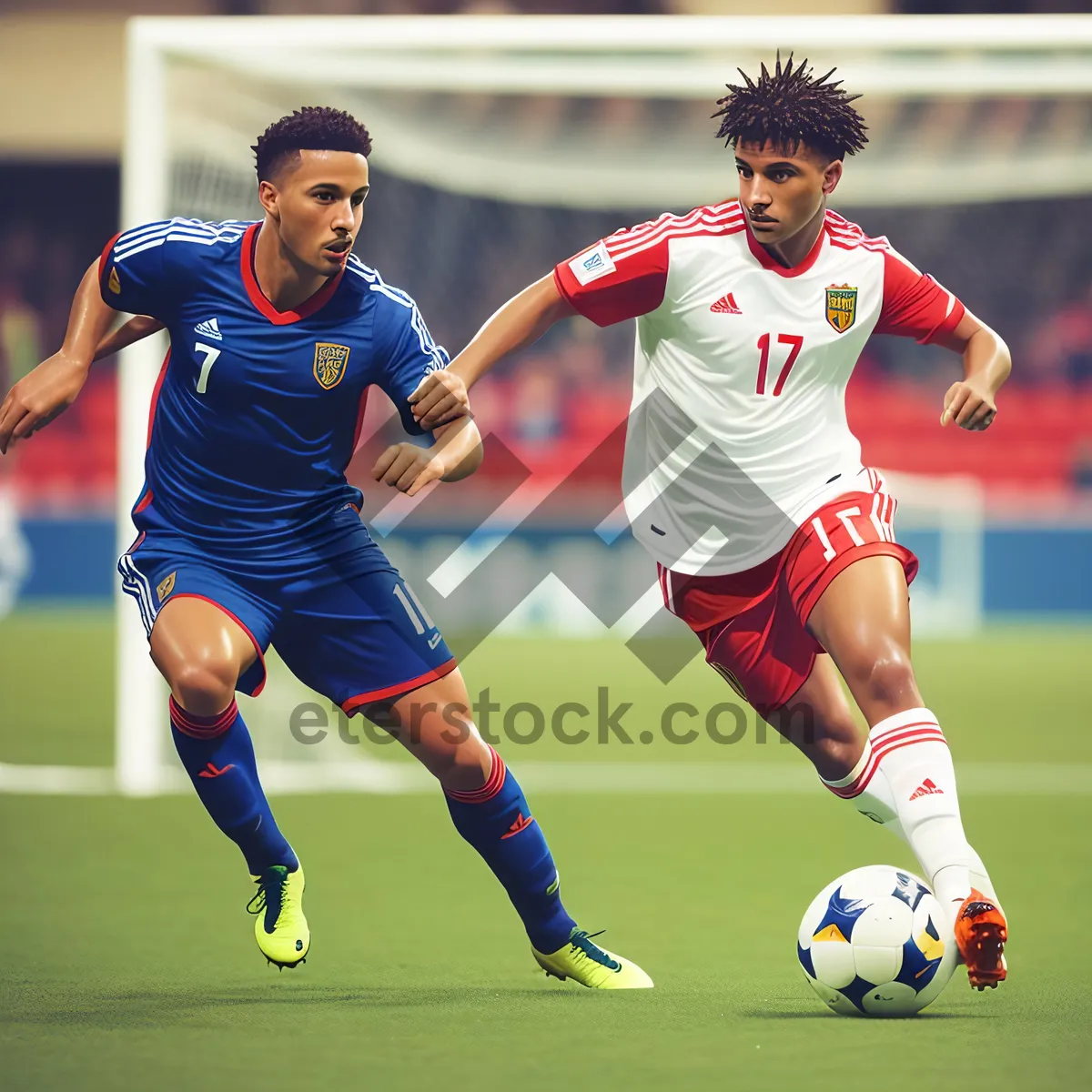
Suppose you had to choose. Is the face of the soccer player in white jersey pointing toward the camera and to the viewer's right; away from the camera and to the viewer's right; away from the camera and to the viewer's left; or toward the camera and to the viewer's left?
toward the camera and to the viewer's left

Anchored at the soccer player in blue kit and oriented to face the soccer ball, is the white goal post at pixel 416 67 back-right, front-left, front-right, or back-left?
back-left

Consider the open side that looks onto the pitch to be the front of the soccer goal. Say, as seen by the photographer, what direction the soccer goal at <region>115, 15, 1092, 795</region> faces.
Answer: facing the viewer

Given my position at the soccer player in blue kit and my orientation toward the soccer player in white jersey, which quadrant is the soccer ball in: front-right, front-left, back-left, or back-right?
front-right

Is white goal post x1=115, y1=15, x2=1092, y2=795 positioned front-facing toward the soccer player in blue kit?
yes

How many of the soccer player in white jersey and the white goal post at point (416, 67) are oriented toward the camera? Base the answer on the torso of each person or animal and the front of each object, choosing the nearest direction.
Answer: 2

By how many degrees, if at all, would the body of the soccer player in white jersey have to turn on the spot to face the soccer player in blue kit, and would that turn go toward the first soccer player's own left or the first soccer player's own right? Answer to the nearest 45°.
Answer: approximately 90° to the first soccer player's own right

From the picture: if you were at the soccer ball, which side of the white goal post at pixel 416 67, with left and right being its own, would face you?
front

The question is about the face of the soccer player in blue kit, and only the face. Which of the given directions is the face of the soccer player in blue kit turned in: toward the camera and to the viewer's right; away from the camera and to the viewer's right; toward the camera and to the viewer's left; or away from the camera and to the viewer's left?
toward the camera and to the viewer's right

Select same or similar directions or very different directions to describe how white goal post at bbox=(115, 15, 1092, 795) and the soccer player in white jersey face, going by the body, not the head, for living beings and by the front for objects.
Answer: same or similar directions

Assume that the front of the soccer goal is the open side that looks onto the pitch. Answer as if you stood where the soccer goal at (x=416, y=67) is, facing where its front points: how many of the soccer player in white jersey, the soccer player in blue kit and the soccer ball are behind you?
0

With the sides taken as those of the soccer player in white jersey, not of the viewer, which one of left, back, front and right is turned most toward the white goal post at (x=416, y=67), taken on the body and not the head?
back

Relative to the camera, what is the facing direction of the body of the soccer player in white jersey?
toward the camera
